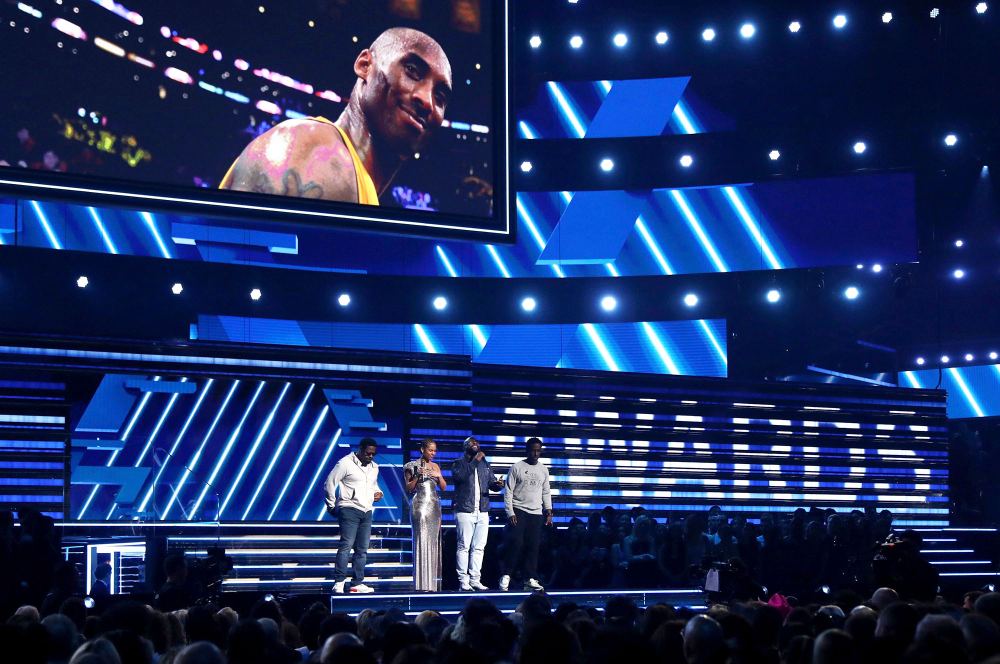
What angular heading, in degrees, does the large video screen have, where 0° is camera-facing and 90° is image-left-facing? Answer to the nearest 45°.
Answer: approximately 315°

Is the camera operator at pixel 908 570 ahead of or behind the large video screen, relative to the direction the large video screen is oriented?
ahead
